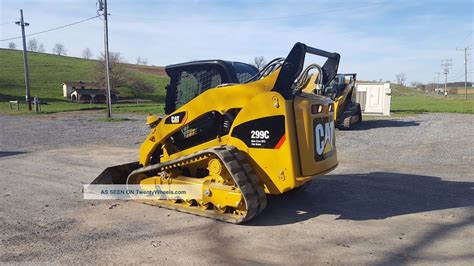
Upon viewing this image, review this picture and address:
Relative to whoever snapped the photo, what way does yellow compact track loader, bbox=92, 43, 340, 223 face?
facing away from the viewer and to the left of the viewer

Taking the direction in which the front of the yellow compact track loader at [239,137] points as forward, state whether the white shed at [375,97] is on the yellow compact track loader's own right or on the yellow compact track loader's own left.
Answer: on the yellow compact track loader's own right
